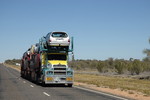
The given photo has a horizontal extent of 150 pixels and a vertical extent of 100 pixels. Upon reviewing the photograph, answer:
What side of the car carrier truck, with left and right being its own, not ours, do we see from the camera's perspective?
front
